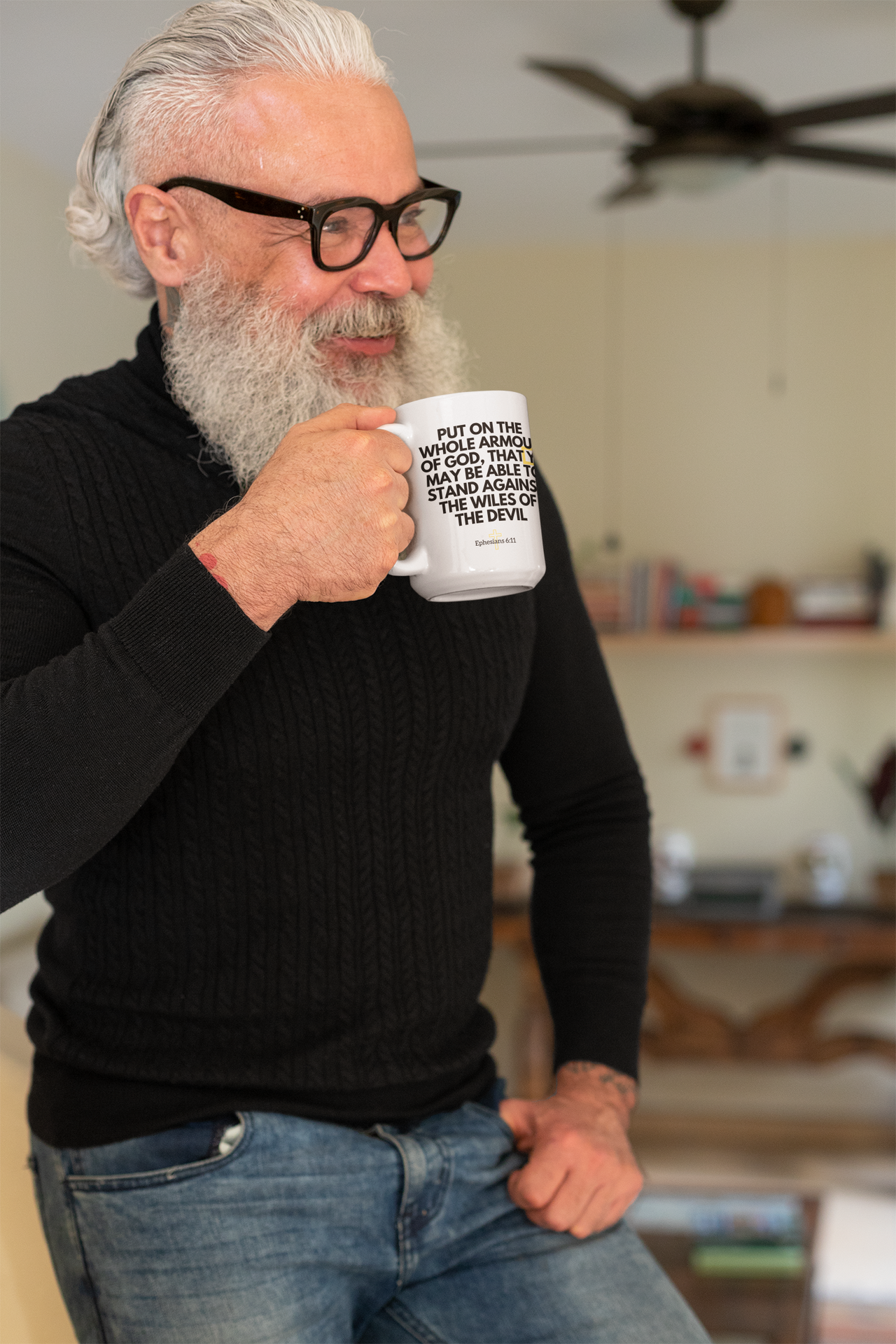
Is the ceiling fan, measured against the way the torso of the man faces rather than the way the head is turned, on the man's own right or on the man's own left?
on the man's own left

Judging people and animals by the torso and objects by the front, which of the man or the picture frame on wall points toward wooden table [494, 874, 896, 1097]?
the picture frame on wall

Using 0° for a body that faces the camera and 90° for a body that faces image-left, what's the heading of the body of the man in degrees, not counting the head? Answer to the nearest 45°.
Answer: approximately 315°

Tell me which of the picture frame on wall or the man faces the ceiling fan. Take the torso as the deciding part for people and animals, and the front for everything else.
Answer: the picture frame on wall

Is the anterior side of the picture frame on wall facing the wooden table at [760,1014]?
yes

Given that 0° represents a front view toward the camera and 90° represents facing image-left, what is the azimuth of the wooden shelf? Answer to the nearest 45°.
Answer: approximately 0°

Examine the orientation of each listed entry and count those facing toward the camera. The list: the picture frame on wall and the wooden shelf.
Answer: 2

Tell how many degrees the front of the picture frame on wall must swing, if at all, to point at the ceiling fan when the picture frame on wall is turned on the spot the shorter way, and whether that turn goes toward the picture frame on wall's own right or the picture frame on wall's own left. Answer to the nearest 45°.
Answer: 0° — it already faces it
